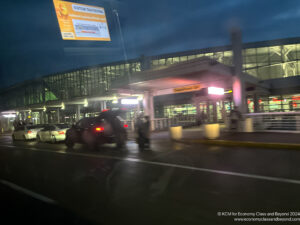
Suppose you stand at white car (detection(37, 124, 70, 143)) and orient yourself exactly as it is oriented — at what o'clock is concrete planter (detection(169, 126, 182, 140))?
The concrete planter is roughly at 6 o'clock from the white car.

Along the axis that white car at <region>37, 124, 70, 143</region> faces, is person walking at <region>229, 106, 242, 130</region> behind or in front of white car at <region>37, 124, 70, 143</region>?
behind

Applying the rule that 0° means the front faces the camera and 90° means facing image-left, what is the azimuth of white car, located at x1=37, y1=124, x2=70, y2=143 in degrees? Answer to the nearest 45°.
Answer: approximately 135°

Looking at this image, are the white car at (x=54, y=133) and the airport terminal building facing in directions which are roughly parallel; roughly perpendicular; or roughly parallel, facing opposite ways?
roughly perpendicular

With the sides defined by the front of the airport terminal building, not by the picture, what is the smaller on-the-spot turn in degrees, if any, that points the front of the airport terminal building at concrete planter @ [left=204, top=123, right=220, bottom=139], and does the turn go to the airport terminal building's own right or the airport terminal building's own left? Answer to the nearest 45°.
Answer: approximately 45° to the airport terminal building's own left

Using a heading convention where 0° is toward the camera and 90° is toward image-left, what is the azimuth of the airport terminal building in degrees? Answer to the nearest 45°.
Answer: approximately 45°

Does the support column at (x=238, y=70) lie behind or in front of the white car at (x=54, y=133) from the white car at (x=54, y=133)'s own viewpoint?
behind

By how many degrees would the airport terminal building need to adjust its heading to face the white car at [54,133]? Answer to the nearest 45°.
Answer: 0° — it already faces it

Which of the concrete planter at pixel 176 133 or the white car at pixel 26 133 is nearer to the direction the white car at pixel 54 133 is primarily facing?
the white car
